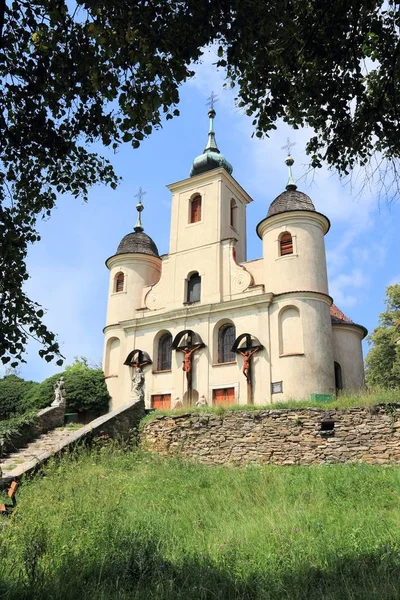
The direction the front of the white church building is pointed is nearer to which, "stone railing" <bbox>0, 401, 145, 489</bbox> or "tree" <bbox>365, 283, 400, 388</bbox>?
the stone railing

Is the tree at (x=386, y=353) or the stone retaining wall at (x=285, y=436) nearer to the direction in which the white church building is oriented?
the stone retaining wall

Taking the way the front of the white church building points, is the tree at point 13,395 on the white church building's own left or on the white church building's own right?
on the white church building's own right

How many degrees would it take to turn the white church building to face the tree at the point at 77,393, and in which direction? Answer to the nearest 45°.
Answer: approximately 45° to its right

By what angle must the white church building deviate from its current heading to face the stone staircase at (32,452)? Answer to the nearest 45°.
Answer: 0° — it already faces it

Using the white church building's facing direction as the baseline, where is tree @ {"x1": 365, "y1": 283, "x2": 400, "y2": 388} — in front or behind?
behind

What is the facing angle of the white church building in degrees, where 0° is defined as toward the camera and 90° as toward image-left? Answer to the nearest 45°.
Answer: approximately 45°

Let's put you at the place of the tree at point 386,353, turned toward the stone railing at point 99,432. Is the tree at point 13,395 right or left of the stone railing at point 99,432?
right

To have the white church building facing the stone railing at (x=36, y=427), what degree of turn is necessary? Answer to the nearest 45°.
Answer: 0° — it already faces it
